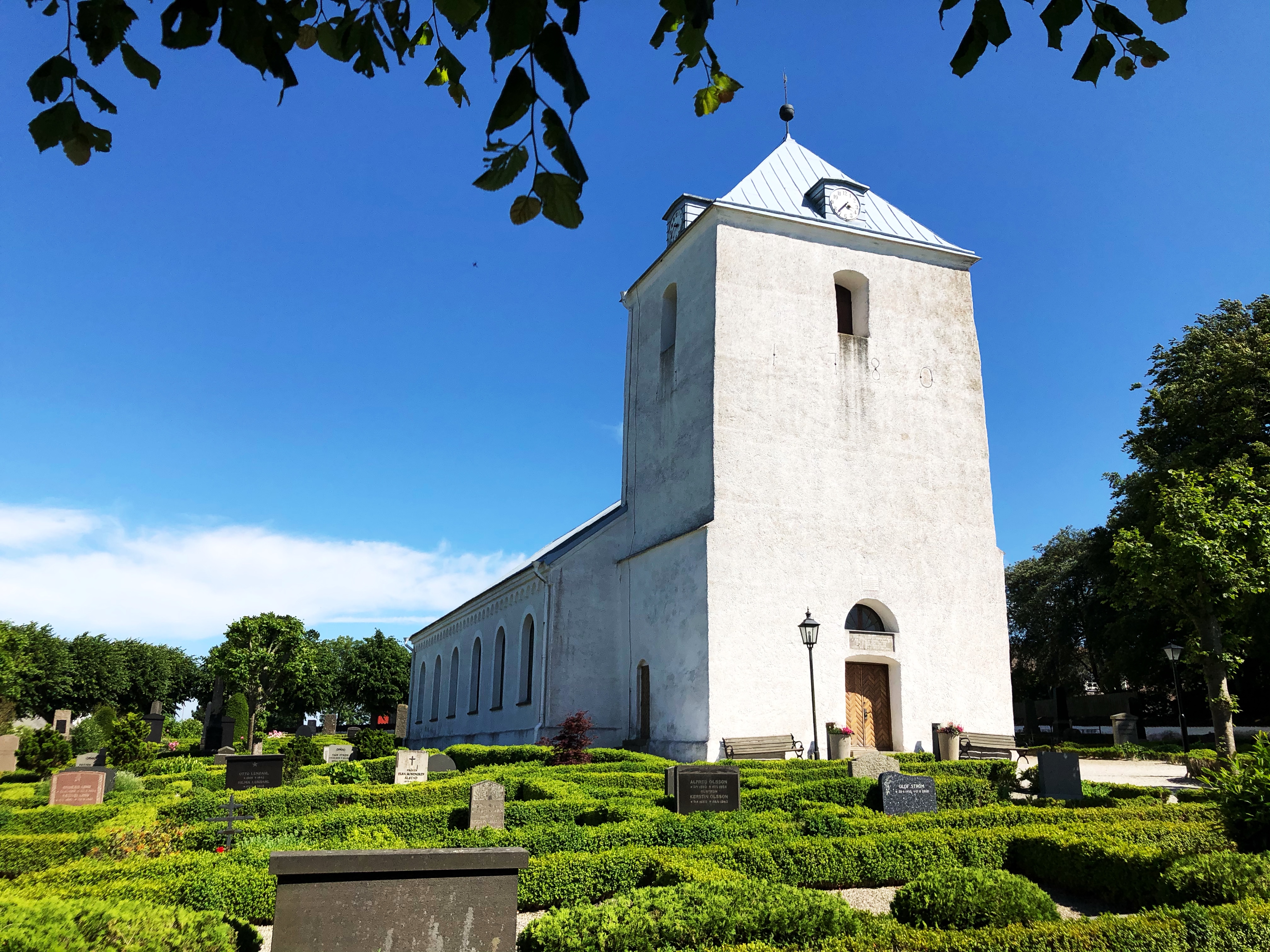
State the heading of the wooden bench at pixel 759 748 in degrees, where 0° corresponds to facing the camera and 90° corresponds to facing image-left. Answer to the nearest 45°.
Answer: approximately 315°

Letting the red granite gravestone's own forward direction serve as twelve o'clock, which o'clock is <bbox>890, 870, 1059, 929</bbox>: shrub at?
The shrub is roughly at 11 o'clock from the red granite gravestone.

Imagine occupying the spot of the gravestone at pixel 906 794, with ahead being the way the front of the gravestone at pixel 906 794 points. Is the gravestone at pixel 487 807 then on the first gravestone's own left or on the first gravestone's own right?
on the first gravestone's own right

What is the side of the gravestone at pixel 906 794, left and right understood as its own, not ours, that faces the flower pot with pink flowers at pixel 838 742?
back

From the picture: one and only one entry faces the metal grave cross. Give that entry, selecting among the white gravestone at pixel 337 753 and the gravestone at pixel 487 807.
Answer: the white gravestone

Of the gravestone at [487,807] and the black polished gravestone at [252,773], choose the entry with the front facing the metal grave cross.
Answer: the black polished gravestone

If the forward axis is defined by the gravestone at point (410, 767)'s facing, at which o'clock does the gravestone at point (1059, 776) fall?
the gravestone at point (1059, 776) is roughly at 10 o'clock from the gravestone at point (410, 767).

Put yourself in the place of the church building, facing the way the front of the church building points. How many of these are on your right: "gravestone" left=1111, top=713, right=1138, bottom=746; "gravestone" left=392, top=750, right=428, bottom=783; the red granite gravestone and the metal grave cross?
3

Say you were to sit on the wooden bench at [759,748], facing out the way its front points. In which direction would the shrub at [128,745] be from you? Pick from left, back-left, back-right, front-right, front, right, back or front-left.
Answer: back-right
